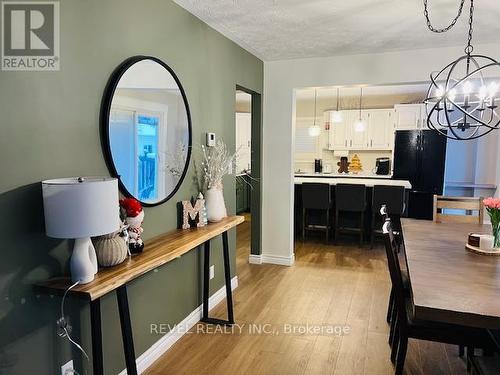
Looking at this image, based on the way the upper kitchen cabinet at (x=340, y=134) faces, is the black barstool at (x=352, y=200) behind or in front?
in front

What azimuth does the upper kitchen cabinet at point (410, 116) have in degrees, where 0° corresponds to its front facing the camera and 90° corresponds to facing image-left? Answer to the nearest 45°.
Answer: approximately 0°

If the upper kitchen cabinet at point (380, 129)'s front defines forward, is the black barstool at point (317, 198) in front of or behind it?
in front

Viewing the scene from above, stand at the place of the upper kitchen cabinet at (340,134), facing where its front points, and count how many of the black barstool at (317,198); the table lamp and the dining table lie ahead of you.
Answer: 3

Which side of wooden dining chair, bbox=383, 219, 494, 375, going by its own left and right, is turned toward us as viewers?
right

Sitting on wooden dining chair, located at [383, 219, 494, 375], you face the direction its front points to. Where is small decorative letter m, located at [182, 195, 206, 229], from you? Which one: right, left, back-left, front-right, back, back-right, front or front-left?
back

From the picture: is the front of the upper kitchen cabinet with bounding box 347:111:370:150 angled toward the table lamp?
yes

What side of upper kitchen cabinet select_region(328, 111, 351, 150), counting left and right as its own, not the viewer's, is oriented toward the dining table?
front

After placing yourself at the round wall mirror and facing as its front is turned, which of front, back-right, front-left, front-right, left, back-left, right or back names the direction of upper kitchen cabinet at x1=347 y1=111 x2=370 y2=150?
left

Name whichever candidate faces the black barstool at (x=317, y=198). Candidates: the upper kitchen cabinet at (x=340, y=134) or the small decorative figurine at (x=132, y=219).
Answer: the upper kitchen cabinet

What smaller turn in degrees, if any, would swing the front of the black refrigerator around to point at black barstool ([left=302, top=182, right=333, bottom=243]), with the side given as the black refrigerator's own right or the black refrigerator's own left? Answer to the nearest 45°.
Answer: approximately 45° to the black refrigerator's own right
